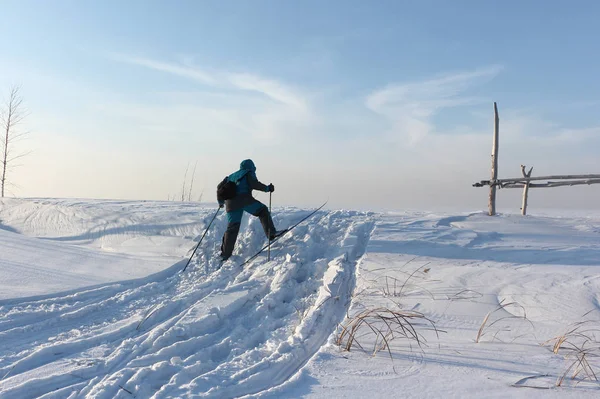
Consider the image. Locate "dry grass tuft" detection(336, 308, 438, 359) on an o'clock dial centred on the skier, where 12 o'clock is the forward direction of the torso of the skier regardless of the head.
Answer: The dry grass tuft is roughly at 4 o'clock from the skier.

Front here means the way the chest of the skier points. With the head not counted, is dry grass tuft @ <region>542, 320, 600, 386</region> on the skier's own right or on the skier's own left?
on the skier's own right

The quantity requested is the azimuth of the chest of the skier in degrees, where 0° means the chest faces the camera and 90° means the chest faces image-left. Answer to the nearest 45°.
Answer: approximately 225°

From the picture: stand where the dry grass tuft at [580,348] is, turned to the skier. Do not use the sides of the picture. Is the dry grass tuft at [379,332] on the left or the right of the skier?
left

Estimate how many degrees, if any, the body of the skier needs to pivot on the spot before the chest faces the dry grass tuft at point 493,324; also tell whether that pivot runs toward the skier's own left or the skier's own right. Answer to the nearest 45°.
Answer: approximately 90° to the skier's own right
